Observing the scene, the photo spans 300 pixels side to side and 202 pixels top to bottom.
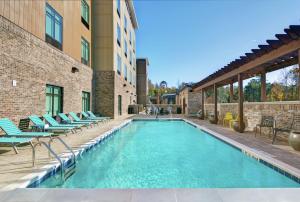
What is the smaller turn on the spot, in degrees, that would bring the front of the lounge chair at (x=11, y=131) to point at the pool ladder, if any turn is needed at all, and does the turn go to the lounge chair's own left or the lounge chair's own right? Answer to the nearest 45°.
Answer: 0° — it already faces it

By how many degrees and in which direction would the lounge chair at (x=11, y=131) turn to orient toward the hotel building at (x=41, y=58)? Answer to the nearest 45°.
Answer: approximately 135° to its left

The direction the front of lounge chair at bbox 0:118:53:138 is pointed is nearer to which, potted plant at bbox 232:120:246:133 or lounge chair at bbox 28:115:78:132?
the potted plant

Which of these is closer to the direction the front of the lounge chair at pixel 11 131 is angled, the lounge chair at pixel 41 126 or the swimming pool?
the swimming pool

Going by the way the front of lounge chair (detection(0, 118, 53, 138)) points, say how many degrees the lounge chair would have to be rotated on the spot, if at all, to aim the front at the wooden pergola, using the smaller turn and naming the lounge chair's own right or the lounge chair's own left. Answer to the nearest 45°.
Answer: approximately 45° to the lounge chair's own left

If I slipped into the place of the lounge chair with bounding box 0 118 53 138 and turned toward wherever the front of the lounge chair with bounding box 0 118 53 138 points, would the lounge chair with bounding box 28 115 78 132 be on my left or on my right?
on my left

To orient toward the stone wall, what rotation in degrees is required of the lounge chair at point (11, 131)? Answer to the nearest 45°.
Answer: approximately 45° to its left

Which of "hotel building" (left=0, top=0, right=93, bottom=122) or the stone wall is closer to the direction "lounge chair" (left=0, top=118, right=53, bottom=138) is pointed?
the stone wall

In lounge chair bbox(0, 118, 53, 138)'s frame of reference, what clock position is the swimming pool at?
The swimming pool is roughly at 12 o'clock from the lounge chair.
